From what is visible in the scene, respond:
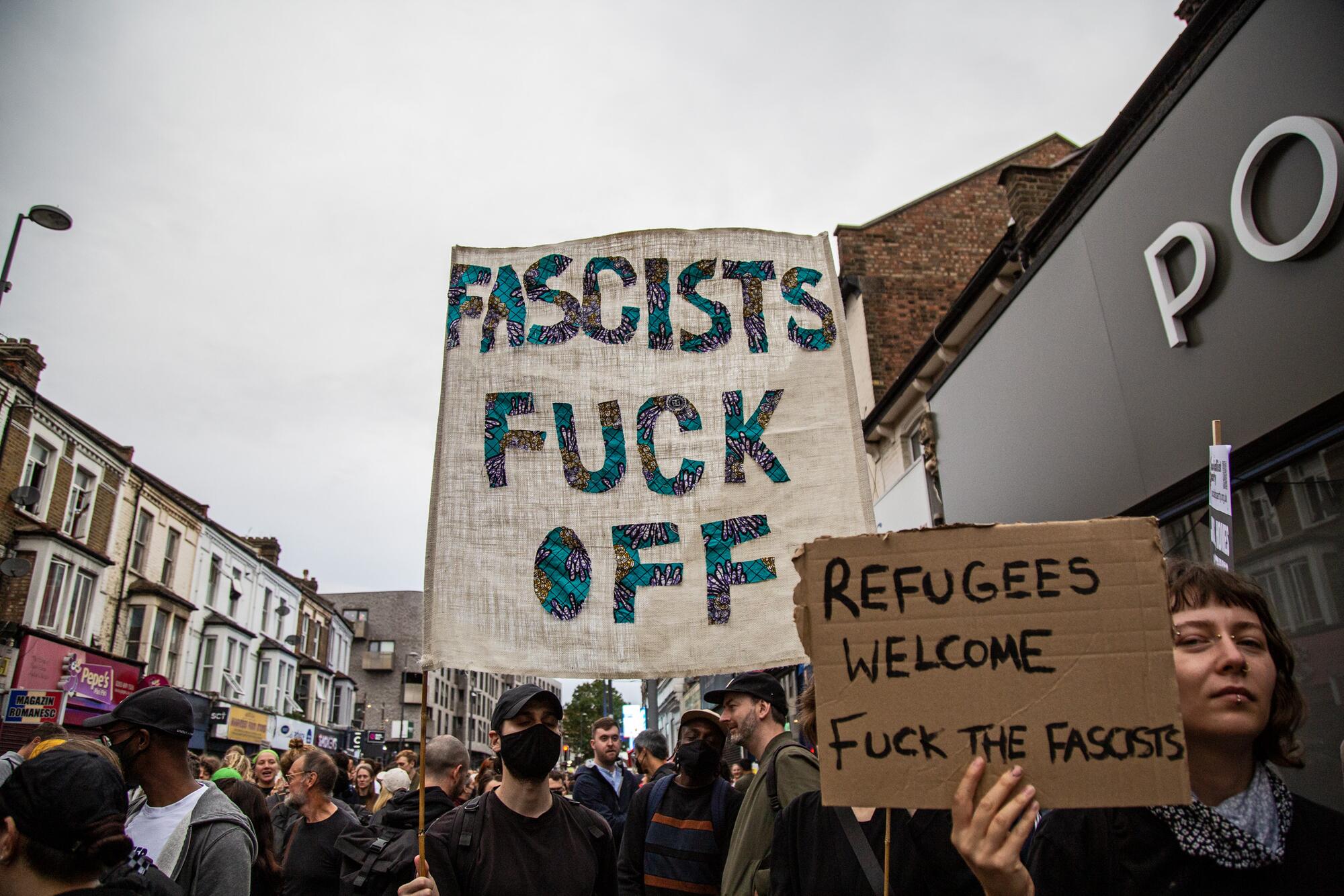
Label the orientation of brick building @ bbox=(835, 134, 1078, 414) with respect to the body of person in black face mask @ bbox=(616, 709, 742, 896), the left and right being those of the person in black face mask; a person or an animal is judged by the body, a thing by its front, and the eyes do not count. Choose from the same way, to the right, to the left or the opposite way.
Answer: to the right

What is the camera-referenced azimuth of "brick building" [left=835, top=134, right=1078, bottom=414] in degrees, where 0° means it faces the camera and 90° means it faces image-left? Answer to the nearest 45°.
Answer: approximately 90°

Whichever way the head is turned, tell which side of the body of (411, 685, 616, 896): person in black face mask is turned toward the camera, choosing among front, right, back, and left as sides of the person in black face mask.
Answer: front

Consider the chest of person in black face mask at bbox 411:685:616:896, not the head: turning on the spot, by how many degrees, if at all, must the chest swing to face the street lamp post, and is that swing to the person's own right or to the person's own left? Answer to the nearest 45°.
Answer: approximately 135° to the person's own right

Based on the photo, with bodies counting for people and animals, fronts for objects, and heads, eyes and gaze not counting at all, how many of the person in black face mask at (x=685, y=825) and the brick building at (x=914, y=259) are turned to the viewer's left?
1

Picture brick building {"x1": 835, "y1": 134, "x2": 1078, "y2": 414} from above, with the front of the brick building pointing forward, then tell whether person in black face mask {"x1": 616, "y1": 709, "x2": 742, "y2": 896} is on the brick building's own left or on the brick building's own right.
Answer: on the brick building's own left

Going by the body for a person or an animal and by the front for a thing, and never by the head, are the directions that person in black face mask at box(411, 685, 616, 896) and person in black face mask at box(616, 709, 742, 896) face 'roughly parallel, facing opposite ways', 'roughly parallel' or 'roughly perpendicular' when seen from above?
roughly parallel

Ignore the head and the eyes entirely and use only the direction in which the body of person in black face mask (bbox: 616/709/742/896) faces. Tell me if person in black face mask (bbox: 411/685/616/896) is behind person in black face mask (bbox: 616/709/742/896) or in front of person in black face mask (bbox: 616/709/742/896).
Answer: in front

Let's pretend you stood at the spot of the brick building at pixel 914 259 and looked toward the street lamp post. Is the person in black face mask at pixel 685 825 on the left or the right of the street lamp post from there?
left

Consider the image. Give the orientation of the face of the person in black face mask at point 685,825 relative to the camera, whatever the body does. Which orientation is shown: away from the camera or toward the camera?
toward the camera

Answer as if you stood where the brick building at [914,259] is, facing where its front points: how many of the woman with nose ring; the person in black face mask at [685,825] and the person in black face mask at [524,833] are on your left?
3

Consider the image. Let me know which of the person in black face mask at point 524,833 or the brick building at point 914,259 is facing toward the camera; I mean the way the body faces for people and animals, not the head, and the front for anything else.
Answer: the person in black face mask

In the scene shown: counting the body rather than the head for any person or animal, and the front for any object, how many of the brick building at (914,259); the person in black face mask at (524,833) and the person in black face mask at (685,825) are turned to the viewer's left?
1

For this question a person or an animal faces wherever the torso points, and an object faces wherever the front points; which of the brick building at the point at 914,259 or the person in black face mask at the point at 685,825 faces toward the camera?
the person in black face mask

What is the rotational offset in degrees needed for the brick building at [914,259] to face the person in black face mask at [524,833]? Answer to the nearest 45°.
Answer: approximately 90° to its left
